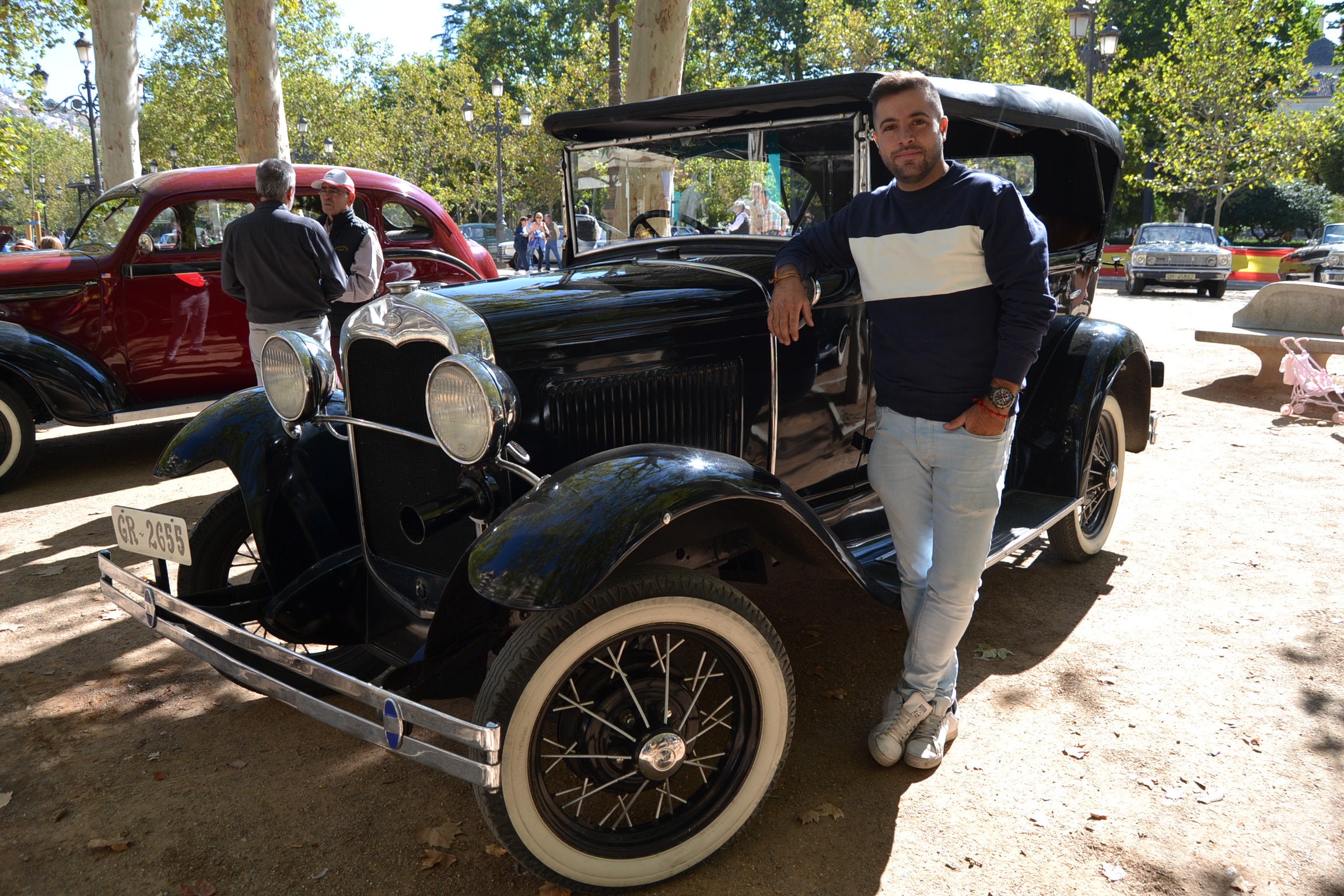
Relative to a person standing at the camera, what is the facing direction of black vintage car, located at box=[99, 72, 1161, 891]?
facing the viewer and to the left of the viewer

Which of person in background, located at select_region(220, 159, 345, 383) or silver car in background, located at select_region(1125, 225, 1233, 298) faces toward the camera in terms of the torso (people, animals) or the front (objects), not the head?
the silver car in background

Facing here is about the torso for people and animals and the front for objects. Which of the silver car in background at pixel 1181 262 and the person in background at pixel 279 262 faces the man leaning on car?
the silver car in background

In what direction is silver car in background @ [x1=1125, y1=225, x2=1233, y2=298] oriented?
toward the camera

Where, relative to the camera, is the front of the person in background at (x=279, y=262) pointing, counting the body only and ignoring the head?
away from the camera

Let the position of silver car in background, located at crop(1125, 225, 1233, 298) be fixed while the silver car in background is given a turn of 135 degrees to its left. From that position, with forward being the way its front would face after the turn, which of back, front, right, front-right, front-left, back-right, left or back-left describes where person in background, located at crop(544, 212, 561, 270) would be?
back-left

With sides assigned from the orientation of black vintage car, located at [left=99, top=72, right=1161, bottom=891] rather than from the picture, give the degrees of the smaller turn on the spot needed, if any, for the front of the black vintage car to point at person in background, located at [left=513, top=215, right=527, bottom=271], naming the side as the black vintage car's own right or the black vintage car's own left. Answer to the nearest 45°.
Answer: approximately 135° to the black vintage car's own right

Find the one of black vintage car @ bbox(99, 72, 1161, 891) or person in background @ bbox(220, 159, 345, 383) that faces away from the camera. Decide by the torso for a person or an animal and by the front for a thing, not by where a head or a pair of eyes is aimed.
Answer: the person in background

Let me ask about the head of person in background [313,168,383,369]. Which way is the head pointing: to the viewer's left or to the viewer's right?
to the viewer's left

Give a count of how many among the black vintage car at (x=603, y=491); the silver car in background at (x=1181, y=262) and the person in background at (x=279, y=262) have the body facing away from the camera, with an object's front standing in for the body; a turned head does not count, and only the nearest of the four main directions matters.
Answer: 1

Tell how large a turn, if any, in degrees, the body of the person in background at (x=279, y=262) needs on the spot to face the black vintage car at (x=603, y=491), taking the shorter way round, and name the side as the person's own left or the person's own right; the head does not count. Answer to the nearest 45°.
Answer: approximately 180°

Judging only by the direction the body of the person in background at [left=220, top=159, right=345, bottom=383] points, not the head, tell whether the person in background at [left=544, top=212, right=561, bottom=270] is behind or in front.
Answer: in front

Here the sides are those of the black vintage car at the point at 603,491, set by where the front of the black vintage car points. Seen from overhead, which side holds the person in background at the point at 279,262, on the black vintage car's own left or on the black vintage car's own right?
on the black vintage car's own right

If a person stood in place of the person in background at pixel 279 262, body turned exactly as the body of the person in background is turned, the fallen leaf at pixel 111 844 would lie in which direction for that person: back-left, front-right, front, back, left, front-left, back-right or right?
back

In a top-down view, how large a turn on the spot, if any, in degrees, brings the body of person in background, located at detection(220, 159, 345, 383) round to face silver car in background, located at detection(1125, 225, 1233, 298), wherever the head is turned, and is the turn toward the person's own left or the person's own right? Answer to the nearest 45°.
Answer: approximately 45° to the person's own right

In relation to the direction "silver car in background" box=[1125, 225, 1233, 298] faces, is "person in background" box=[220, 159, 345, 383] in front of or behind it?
in front
